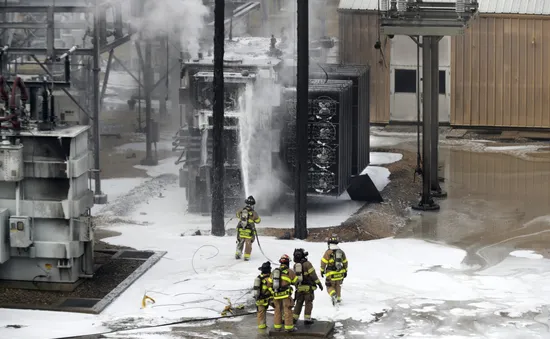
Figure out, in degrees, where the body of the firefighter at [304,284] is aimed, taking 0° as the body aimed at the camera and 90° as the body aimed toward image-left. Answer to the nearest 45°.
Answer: approximately 225°

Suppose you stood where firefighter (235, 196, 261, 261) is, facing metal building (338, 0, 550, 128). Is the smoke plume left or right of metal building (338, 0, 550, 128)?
left

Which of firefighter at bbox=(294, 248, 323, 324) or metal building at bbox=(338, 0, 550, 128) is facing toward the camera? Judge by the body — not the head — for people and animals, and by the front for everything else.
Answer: the metal building

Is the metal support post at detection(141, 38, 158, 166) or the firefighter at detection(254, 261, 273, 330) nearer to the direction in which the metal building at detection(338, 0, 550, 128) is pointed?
the firefighter

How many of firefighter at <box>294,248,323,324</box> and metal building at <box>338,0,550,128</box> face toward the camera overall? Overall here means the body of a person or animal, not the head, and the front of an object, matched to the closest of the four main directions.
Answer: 1

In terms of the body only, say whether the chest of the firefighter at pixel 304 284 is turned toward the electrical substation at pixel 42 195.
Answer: no

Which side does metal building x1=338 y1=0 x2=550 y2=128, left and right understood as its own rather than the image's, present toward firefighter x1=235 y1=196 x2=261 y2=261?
front

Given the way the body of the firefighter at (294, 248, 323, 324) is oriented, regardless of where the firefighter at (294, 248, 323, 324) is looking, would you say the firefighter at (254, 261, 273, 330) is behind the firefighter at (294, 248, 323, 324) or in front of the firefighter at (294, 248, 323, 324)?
behind

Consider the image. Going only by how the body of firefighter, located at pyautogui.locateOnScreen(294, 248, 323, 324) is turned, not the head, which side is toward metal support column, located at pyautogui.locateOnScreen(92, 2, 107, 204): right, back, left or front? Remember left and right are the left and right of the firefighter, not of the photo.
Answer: left

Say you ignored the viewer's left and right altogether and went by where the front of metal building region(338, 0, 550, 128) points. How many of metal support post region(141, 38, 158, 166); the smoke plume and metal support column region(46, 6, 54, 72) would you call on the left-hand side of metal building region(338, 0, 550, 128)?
0

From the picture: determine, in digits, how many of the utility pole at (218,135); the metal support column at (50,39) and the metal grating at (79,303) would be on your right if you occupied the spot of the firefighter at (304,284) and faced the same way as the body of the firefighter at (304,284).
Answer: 0

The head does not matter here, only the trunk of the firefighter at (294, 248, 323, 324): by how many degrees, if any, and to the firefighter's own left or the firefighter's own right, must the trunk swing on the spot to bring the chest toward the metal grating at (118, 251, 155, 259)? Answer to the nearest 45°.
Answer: approximately 90° to the firefighter's own left

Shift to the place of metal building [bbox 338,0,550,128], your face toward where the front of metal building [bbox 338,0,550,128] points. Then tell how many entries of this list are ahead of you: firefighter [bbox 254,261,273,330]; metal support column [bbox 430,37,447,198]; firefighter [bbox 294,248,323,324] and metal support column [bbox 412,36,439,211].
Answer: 4

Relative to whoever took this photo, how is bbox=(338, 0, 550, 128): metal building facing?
facing the viewer

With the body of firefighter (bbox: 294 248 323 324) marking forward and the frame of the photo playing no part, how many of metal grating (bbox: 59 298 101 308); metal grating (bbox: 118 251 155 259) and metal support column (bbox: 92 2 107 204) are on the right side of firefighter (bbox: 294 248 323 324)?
0

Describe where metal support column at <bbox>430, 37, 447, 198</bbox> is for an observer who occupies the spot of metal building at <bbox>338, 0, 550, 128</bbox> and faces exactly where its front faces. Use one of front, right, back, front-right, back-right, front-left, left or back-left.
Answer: front

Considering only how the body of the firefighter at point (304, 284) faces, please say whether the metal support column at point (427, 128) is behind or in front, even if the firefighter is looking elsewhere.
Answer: in front

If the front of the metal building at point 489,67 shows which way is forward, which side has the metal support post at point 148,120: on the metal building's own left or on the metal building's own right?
on the metal building's own right

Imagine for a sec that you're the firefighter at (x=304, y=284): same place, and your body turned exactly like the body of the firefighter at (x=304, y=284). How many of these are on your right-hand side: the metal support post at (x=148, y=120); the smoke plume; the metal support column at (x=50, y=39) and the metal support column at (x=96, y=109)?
0
